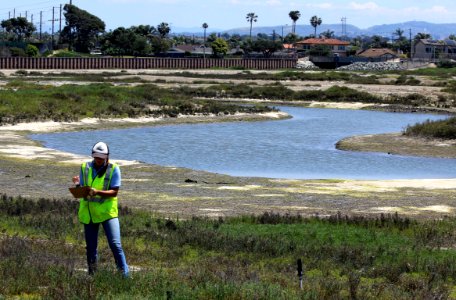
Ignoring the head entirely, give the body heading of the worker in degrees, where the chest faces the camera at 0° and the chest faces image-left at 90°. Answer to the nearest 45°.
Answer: approximately 45°
